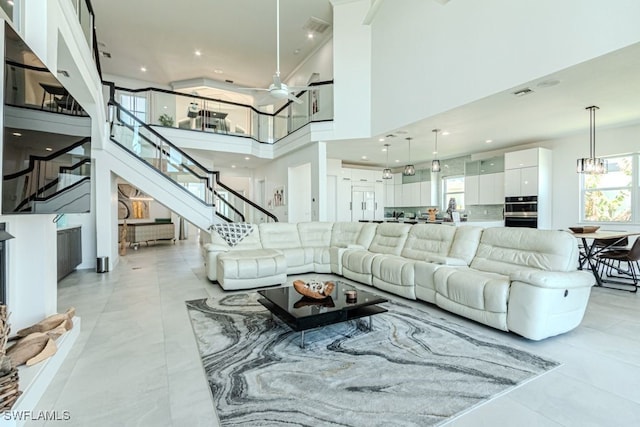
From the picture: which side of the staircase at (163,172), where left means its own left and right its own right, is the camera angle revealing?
right

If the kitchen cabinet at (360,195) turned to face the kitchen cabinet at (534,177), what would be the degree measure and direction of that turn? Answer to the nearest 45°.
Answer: approximately 45° to its left

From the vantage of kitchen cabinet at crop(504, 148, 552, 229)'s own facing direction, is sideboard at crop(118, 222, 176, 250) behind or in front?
in front

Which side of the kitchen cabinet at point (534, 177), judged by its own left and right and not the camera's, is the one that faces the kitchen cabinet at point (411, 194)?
right

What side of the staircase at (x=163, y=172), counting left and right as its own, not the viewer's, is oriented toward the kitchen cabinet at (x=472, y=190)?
front

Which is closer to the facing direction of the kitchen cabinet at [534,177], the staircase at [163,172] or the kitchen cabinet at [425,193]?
the staircase

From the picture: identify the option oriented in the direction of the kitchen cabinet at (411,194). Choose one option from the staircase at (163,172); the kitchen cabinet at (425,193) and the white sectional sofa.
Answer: the staircase

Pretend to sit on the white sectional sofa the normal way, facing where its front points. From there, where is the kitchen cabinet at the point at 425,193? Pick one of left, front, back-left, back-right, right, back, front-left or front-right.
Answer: back-right

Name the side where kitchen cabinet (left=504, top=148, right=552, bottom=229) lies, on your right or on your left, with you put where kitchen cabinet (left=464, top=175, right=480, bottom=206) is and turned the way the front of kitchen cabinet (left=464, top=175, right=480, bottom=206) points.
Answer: on your left
